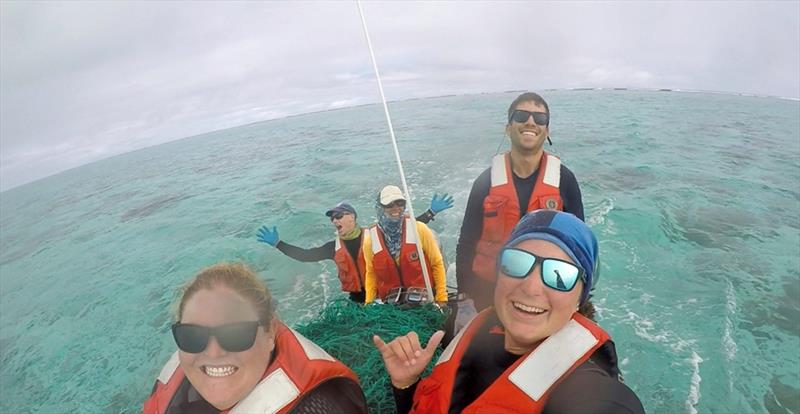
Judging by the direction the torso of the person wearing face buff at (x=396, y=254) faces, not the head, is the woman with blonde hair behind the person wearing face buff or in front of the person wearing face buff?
in front

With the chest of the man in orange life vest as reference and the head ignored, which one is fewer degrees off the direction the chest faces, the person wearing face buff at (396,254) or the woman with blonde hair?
the woman with blonde hair

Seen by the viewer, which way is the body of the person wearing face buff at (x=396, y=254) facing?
toward the camera

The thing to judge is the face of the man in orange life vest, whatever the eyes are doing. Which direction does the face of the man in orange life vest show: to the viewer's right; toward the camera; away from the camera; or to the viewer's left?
toward the camera

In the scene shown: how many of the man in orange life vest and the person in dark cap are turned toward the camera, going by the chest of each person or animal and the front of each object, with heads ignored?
2

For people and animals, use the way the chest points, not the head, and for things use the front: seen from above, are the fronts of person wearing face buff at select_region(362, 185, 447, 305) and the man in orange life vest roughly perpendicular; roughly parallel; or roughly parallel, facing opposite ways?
roughly parallel

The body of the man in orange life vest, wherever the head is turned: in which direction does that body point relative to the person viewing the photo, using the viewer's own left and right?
facing the viewer

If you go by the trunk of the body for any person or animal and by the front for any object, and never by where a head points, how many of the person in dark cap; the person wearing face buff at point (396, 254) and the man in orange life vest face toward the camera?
3

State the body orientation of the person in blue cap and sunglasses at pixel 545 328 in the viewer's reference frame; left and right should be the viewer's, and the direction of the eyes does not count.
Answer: facing the viewer and to the left of the viewer

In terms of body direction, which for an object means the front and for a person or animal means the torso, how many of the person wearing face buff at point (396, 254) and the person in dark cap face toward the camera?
2

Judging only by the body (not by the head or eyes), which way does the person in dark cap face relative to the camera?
toward the camera

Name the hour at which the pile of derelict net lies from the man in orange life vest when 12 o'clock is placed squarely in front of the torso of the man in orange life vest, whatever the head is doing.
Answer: The pile of derelict net is roughly at 2 o'clock from the man in orange life vest.

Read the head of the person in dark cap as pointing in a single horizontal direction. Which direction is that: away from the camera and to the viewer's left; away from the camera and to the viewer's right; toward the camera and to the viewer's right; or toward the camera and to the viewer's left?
toward the camera and to the viewer's left
